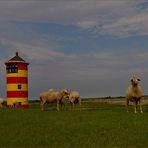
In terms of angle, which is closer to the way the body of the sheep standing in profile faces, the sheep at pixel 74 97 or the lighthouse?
the sheep

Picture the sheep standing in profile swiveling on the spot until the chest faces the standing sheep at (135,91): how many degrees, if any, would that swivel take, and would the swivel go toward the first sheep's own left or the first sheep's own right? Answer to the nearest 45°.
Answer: approximately 45° to the first sheep's own right

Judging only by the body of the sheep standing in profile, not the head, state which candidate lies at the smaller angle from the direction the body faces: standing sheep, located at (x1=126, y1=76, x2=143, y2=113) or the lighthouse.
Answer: the standing sheep

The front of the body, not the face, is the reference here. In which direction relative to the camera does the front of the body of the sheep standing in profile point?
to the viewer's right

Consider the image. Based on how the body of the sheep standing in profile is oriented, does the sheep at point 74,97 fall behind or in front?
in front
